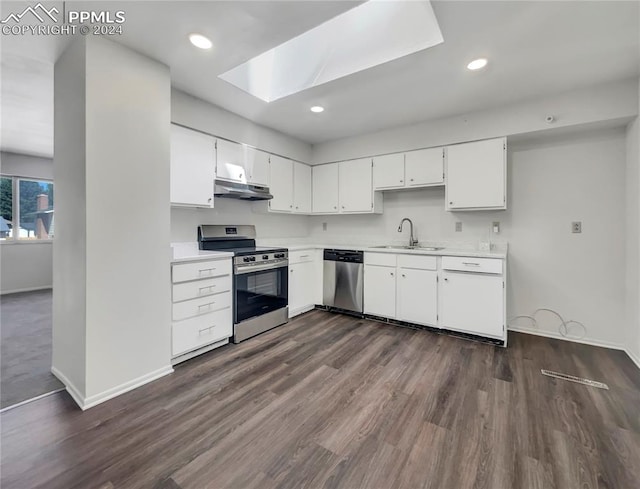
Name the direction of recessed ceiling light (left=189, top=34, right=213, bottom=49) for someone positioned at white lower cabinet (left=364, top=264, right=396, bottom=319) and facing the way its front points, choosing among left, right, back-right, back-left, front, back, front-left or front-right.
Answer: front

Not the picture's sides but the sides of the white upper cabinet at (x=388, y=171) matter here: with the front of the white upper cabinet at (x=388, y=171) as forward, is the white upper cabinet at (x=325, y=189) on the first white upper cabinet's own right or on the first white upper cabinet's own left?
on the first white upper cabinet's own right

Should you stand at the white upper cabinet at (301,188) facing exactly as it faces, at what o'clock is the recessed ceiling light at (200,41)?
The recessed ceiling light is roughly at 2 o'clock from the white upper cabinet.

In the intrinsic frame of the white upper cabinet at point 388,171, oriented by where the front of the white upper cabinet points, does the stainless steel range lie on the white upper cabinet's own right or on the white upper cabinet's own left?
on the white upper cabinet's own right

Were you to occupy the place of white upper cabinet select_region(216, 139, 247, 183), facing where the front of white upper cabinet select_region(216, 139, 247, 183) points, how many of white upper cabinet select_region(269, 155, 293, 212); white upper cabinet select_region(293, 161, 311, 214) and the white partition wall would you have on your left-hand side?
2

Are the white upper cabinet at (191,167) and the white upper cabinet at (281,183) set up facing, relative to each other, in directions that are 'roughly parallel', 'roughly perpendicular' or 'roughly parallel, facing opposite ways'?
roughly parallel

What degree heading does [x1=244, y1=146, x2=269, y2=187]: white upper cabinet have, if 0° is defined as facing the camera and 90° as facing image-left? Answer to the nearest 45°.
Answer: approximately 315°

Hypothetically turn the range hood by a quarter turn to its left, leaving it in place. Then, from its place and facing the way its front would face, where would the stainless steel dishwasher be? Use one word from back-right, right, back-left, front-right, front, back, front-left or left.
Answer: front-right

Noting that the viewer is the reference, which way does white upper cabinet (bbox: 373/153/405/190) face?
facing the viewer

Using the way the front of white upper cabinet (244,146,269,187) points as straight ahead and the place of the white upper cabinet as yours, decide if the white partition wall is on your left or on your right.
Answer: on your right

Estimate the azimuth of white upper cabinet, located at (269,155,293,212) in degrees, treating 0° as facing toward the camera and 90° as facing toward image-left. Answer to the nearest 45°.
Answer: approximately 315°

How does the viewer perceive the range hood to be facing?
facing the viewer and to the right of the viewer

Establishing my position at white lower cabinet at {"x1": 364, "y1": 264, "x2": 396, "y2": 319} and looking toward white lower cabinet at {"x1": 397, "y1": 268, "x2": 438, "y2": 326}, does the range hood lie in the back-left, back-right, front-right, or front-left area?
back-right

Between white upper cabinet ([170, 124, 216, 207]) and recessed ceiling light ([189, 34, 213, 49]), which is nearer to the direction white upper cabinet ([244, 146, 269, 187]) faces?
the recessed ceiling light

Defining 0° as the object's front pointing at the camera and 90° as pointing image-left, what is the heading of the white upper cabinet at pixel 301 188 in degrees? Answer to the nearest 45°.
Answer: approximately 315°

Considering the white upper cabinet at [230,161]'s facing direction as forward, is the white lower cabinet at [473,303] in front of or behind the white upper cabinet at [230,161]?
in front
